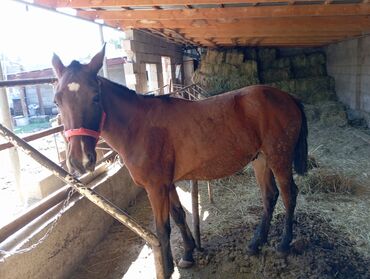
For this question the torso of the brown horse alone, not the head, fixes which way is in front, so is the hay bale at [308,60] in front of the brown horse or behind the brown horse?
behind

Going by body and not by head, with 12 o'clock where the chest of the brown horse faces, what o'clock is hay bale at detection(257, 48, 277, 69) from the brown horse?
The hay bale is roughly at 5 o'clock from the brown horse.

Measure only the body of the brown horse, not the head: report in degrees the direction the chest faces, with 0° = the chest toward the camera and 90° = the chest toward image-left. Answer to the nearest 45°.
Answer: approximately 45°

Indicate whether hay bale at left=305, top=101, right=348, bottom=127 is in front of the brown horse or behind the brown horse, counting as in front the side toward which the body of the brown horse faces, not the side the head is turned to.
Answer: behind

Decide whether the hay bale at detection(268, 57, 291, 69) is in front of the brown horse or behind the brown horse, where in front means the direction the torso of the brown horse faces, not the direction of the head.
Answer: behind

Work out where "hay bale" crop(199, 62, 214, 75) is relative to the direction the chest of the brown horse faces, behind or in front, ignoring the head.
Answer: behind

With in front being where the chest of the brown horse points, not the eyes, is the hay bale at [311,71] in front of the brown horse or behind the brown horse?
behind

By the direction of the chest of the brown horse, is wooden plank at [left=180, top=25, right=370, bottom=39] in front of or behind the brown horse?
behind

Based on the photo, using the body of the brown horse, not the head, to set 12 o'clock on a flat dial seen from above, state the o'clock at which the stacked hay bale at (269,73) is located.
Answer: The stacked hay bale is roughly at 5 o'clock from the brown horse.
